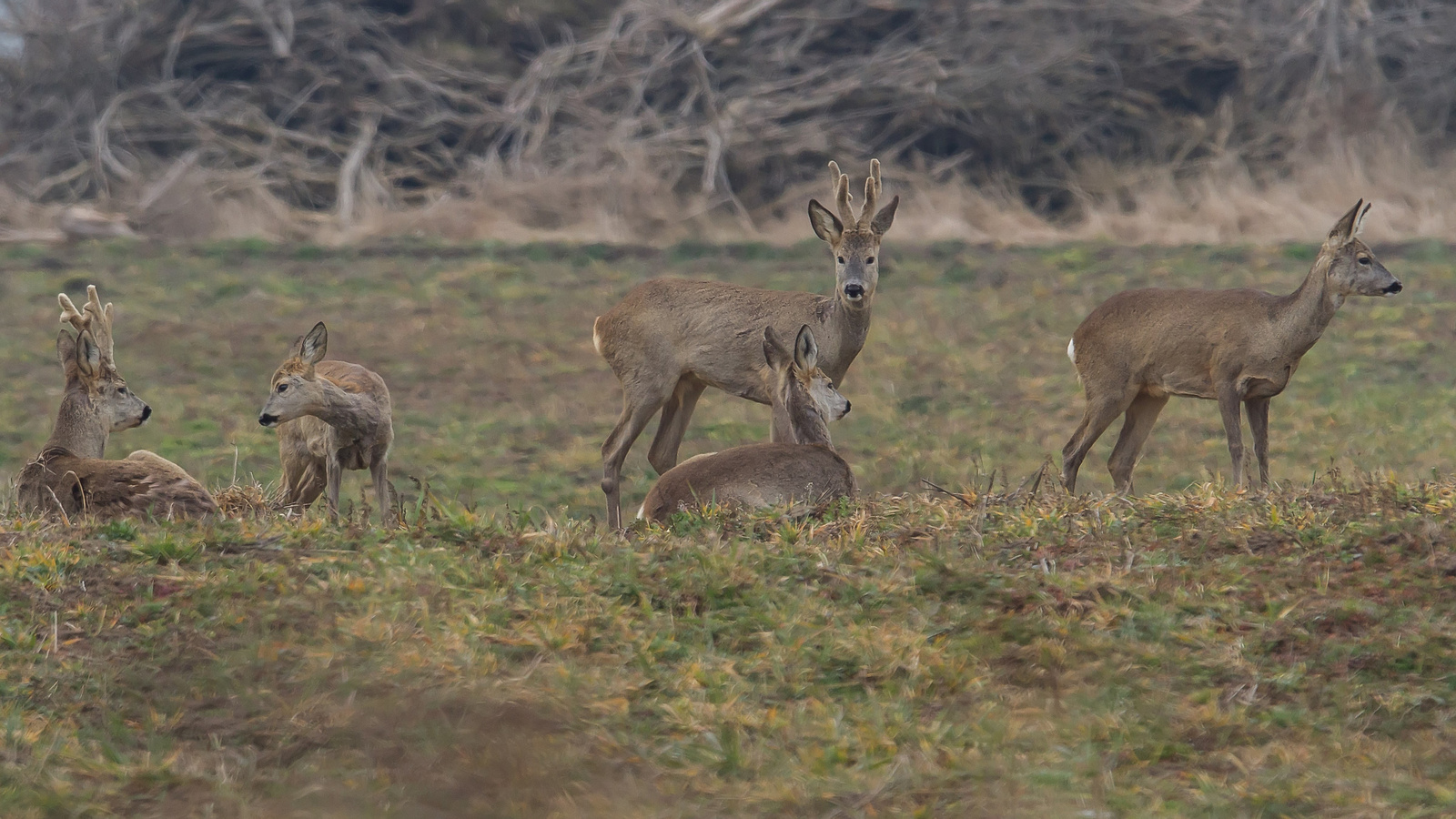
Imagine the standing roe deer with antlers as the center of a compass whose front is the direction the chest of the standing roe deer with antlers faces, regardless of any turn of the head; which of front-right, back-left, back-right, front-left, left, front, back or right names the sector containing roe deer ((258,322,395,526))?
back-right

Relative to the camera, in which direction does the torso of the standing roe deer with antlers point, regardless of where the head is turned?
to the viewer's right

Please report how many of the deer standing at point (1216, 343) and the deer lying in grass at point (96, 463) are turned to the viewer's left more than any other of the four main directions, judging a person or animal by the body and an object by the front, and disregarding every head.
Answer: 1

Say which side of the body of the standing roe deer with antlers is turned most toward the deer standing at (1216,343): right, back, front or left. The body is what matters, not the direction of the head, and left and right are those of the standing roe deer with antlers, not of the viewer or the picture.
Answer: front

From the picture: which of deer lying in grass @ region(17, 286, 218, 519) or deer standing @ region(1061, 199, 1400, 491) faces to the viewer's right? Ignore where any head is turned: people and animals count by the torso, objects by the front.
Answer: the deer standing

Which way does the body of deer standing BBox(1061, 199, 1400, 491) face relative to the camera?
to the viewer's right

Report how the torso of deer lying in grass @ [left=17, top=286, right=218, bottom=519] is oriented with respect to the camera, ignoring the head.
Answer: to the viewer's left

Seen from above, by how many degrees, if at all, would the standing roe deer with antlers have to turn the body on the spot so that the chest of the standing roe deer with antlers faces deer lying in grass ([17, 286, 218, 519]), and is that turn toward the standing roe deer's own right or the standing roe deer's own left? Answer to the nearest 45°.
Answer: approximately 135° to the standing roe deer's own right

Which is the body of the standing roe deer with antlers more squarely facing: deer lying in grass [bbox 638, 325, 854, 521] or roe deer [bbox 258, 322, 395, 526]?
the deer lying in grass

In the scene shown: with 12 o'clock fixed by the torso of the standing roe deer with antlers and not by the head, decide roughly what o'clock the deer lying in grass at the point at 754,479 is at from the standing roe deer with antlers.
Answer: The deer lying in grass is roughly at 3 o'clock from the standing roe deer with antlers.

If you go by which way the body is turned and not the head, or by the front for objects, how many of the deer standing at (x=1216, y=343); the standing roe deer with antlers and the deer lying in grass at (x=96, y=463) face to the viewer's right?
2

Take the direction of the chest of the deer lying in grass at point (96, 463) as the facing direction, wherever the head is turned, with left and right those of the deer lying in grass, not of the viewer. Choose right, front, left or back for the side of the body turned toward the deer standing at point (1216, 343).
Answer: back

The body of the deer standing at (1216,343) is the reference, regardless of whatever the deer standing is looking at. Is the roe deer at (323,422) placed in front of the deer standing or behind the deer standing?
behind

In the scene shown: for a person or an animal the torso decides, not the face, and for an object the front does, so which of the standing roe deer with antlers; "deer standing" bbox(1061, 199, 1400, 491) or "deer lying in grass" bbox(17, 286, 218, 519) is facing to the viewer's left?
the deer lying in grass

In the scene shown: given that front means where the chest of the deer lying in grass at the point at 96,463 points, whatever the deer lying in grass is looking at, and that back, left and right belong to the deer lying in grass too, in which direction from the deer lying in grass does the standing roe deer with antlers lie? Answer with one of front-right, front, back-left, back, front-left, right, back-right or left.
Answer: back-right

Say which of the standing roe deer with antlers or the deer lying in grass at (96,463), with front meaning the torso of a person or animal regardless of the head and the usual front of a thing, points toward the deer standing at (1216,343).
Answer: the standing roe deer with antlers
